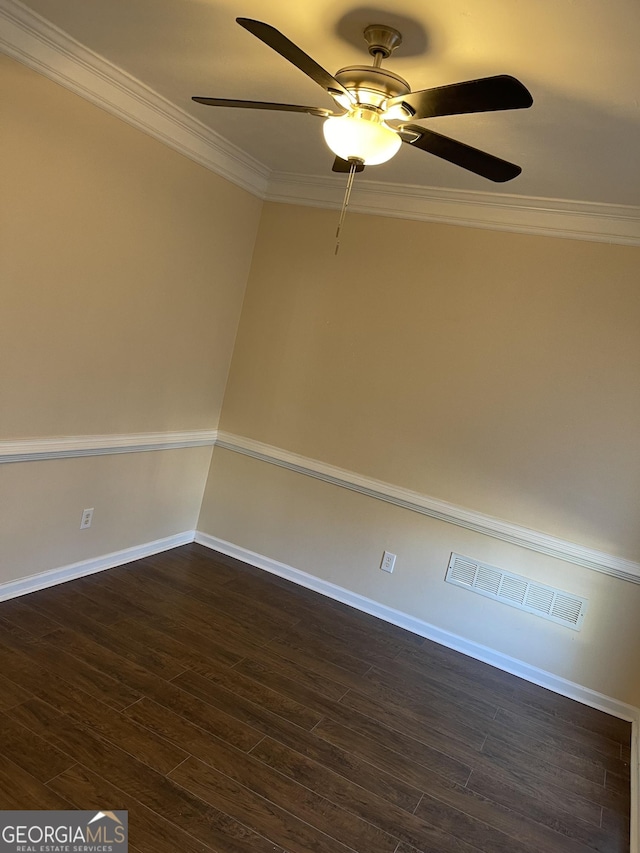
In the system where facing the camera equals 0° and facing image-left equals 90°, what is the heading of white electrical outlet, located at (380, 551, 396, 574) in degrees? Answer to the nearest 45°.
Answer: approximately 0°
